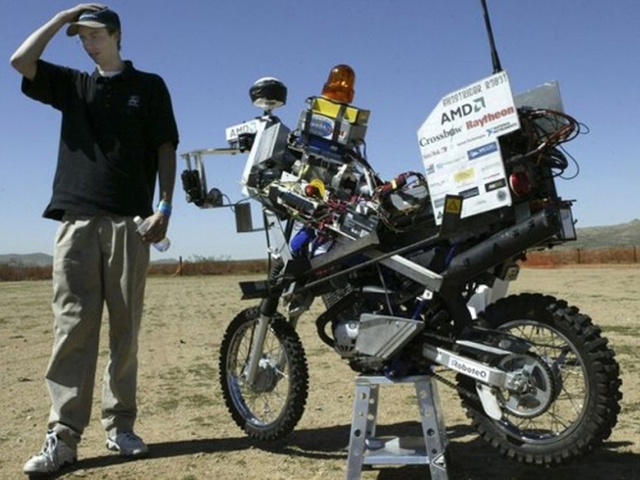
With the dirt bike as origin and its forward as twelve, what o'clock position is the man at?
The man is roughly at 11 o'clock from the dirt bike.

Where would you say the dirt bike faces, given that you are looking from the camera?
facing away from the viewer and to the left of the viewer

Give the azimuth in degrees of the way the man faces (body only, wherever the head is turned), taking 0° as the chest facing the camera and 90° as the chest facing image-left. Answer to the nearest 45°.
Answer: approximately 0°

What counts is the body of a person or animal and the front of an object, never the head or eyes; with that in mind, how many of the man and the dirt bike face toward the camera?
1

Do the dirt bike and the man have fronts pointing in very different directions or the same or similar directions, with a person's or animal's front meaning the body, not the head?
very different directions

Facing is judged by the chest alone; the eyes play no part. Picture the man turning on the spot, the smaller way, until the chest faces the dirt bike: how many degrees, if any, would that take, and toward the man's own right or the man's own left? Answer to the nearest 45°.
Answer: approximately 45° to the man's own left
